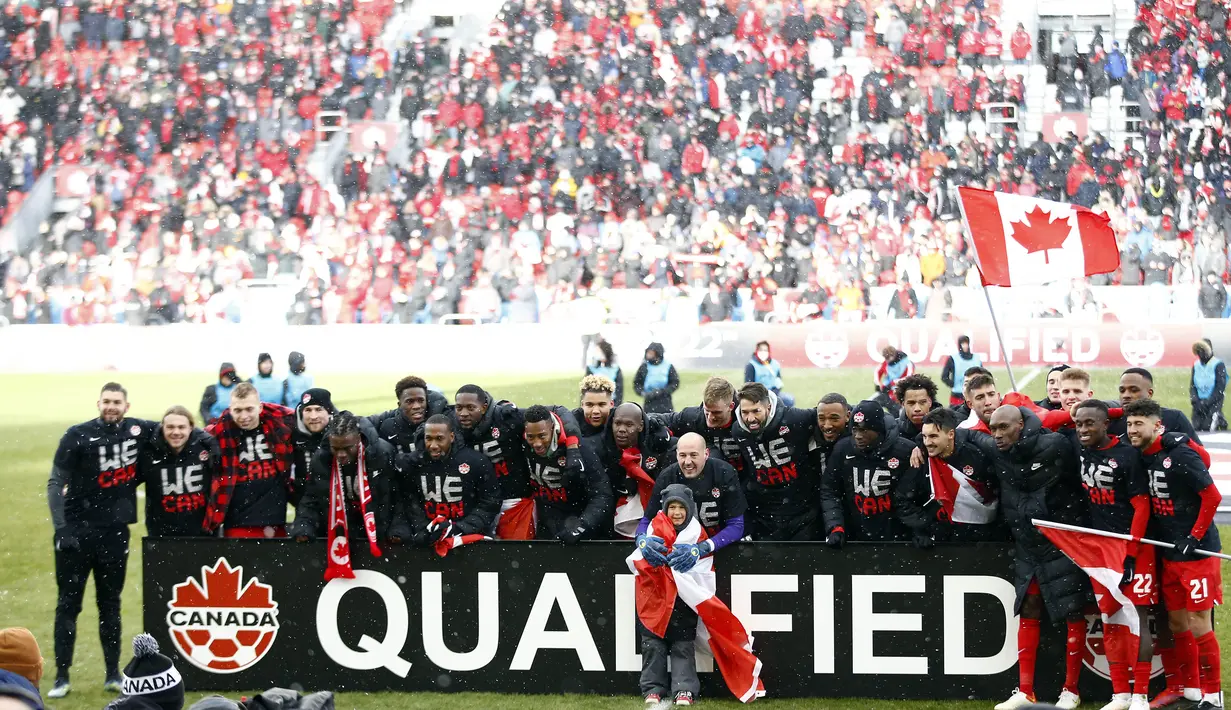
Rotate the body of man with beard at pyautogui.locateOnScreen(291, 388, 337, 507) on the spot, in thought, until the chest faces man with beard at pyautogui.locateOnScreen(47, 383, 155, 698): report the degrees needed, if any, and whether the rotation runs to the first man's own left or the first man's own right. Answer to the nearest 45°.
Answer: approximately 90° to the first man's own right

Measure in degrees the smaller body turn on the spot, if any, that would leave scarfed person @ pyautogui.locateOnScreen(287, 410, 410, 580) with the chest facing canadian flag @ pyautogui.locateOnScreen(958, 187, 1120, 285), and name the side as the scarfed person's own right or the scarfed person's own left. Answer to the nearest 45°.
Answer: approximately 90° to the scarfed person's own left

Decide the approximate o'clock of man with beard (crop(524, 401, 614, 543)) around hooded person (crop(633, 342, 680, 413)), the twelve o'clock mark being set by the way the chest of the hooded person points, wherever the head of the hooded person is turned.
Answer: The man with beard is roughly at 12 o'clock from the hooded person.

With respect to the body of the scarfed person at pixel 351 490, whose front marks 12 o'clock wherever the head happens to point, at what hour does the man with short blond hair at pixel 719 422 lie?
The man with short blond hair is roughly at 9 o'clock from the scarfed person.

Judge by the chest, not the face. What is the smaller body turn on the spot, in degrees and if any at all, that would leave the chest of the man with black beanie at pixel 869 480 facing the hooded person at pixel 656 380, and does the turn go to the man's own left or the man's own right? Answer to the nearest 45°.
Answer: approximately 180°

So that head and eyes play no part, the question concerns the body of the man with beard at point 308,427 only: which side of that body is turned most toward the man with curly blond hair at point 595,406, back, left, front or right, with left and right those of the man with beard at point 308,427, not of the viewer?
left

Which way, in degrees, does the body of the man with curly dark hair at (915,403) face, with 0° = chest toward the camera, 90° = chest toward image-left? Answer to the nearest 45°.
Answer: approximately 0°

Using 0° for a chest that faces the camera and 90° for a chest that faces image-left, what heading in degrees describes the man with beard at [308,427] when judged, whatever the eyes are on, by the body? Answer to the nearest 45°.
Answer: approximately 0°

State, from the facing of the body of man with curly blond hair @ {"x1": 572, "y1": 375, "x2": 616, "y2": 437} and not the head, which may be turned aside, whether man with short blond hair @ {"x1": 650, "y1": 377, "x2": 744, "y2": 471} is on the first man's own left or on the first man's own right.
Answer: on the first man's own left

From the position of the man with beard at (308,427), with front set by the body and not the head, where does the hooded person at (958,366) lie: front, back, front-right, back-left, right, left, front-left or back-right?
back-left
